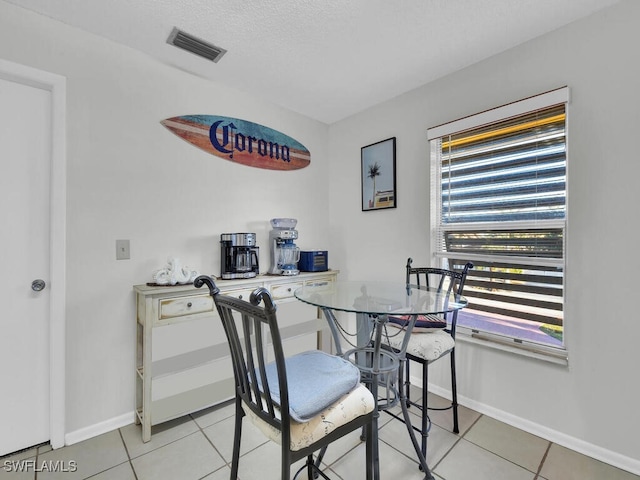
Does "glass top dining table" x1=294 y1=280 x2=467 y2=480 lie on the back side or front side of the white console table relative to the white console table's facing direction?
on the front side

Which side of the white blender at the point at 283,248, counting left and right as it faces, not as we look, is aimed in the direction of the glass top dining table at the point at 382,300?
front

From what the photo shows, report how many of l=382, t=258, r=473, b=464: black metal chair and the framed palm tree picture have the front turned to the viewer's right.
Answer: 0

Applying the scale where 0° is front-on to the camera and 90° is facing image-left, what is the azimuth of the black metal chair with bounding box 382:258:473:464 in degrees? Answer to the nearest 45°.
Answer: approximately 45°

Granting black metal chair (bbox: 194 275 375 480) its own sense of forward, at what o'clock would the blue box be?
The blue box is roughly at 11 o'clock from the black metal chair.

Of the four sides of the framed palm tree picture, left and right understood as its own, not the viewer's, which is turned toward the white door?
front

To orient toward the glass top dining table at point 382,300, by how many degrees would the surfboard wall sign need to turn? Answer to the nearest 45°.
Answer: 0° — it already faces it

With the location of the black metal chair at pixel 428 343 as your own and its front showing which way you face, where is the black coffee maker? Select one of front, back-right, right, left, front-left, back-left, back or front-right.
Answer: front-right

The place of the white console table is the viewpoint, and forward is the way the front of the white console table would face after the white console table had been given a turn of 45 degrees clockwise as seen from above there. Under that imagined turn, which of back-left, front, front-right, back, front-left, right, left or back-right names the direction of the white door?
right

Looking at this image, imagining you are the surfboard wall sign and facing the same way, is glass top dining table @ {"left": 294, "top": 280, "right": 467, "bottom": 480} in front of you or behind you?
in front
